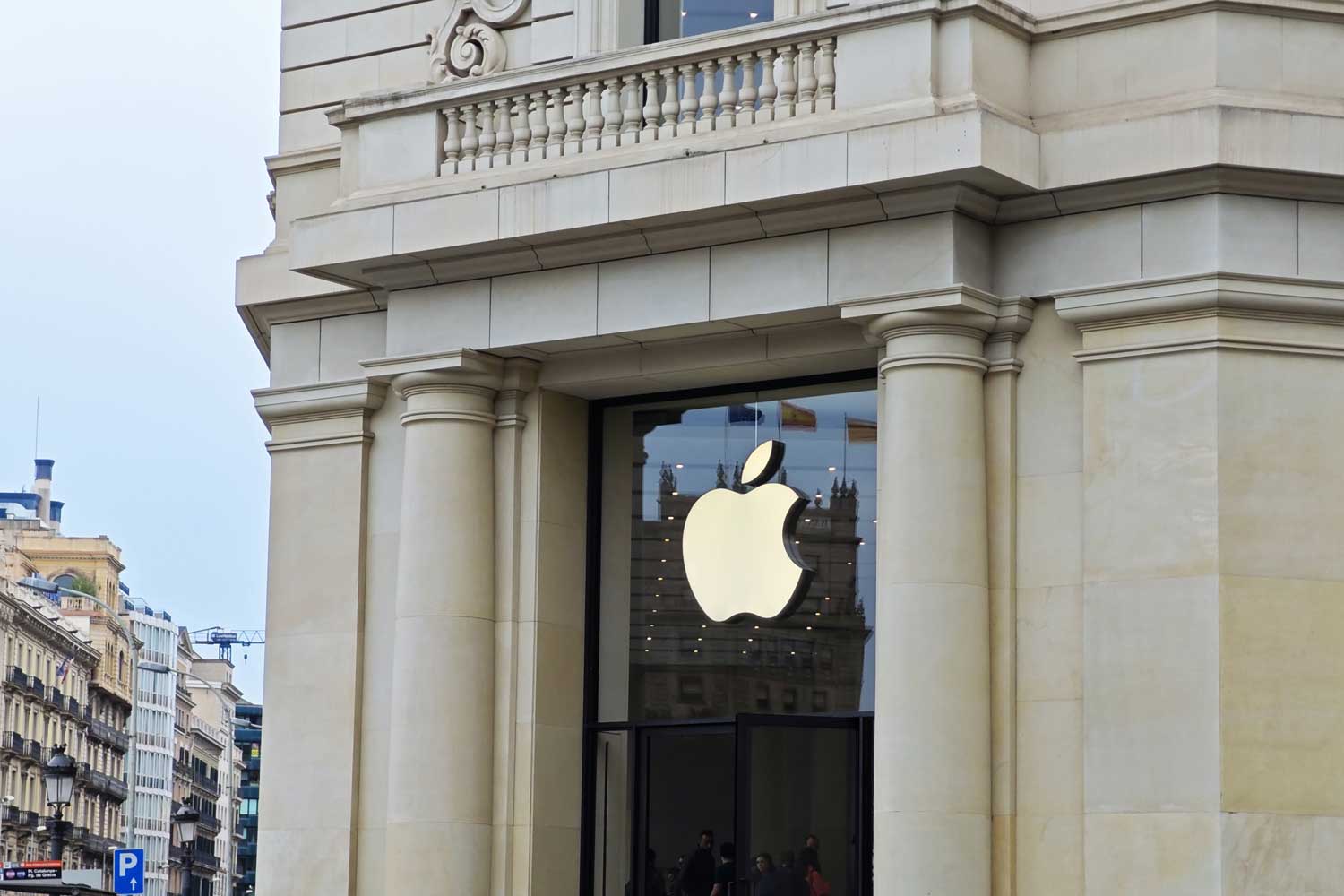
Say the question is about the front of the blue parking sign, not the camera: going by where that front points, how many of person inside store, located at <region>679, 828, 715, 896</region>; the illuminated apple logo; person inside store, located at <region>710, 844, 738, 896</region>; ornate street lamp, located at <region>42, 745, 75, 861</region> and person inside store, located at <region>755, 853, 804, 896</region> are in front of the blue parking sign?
4

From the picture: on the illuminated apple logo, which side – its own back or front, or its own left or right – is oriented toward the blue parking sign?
right

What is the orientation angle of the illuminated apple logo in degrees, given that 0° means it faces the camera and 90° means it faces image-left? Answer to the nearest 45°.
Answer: approximately 45°

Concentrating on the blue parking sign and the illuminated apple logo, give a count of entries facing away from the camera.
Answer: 0

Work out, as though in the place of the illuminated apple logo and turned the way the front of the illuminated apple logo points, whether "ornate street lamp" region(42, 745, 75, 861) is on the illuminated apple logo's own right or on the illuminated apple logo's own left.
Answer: on the illuminated apple logo's own right
